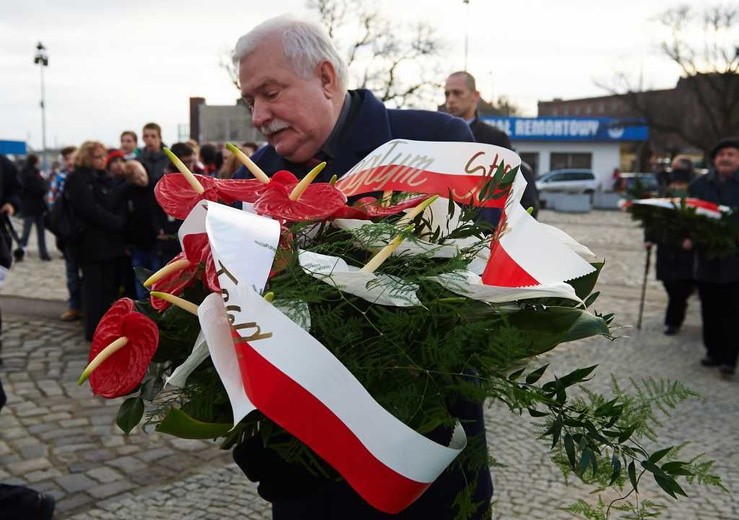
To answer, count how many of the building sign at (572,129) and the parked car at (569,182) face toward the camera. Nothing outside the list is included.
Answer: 1

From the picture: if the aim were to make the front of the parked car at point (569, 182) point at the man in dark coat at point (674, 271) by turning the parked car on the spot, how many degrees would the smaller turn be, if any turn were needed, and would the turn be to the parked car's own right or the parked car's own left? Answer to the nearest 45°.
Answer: approximately 90° to the parked car's own left

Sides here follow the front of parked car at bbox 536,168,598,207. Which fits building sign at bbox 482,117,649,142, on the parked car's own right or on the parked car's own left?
on the parked car's own right

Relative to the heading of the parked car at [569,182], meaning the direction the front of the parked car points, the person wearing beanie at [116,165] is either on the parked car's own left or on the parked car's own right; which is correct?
on the parked car's own left

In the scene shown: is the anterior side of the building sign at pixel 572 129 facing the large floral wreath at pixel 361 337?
yes

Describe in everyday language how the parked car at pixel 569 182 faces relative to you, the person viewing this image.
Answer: facing to the left of the viewer
